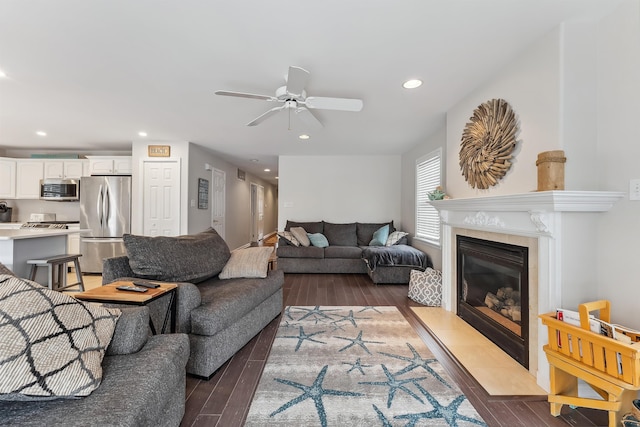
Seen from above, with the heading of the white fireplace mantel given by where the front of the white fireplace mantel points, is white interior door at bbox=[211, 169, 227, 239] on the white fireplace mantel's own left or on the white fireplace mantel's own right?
on the white fireplace mantel's own right

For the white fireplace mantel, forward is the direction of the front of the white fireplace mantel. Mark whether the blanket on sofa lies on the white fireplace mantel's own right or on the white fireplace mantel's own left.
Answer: on the white fireplace mantel's own right

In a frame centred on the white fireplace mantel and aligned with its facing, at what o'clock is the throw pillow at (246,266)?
The throw pillow is roughly at 1 o'clock from the white fireplace mantel.

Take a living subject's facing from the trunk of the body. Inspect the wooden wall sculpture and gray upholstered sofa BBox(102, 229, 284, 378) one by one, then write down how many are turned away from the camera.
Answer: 0

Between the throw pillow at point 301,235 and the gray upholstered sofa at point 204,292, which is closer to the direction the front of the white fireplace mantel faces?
the gray upholstered sofa

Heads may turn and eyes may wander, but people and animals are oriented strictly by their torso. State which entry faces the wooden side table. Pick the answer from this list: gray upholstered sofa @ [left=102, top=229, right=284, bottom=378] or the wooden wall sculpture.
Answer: the wooden wall sculpture

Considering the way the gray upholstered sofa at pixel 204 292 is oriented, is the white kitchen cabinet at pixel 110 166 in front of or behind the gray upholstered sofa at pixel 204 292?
behind

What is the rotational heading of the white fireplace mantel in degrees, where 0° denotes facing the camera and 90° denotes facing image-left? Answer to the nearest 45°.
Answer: approximately 45°

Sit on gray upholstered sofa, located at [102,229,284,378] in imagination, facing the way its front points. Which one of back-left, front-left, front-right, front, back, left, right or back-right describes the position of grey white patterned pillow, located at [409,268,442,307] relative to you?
front-left

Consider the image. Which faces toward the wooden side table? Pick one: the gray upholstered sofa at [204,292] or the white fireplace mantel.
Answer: the white fireplace mantel

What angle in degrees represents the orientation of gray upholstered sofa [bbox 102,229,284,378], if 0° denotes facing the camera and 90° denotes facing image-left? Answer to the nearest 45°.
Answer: approximately 315°

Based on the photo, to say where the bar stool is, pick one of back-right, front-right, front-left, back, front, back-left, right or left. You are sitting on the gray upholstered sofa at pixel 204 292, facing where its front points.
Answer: back

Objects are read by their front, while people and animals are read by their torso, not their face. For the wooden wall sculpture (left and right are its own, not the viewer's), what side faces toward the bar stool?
front

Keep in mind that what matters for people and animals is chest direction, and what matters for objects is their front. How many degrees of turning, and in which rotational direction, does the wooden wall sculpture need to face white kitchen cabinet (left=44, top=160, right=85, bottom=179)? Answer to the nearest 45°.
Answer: approximately 45° to its right

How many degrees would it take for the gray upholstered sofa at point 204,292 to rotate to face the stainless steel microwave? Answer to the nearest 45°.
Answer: approximately 180°

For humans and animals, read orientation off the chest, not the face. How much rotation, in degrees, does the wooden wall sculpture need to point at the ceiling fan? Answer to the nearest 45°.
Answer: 0° — it already faces it

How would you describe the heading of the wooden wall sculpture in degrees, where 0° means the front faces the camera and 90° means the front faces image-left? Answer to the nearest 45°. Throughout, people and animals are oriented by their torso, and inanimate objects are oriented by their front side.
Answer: approximately 45°

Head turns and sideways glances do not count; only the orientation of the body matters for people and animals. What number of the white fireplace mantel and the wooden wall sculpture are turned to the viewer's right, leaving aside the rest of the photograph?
0
